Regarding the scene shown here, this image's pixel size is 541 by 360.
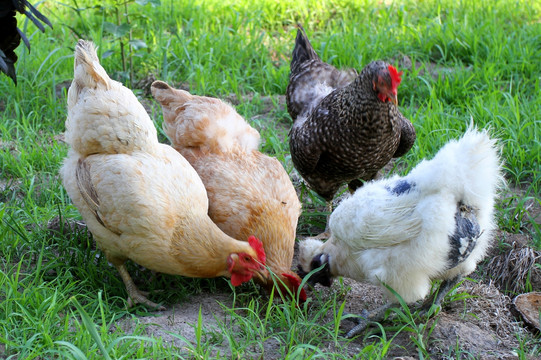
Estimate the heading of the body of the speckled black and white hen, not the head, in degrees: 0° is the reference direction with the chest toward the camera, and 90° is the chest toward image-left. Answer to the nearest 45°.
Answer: approximately 315°

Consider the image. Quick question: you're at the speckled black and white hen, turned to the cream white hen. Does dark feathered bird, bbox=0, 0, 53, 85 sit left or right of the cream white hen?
right

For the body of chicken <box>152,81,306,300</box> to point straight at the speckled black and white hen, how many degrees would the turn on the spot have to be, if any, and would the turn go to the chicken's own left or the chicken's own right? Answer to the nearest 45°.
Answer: approximately 45° to the chicken's own left

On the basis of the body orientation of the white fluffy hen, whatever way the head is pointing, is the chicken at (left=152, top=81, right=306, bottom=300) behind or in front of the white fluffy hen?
in front

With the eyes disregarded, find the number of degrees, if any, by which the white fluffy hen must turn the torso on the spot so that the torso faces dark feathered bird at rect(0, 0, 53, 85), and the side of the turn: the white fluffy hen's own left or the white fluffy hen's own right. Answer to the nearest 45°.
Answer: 0° — it already faces it

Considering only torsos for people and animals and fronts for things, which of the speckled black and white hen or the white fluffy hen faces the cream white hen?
the white fluffy hen

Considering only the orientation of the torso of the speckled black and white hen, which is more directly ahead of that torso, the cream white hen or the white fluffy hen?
the white fluffy hen

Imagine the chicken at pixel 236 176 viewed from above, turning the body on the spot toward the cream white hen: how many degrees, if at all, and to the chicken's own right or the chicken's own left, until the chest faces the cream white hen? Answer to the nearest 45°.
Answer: approximately 90° to the chicken's own right

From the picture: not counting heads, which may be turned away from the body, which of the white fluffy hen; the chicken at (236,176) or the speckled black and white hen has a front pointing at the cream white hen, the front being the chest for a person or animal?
the white fluffy hen

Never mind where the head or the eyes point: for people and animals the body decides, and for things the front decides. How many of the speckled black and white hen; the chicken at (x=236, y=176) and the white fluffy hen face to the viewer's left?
1

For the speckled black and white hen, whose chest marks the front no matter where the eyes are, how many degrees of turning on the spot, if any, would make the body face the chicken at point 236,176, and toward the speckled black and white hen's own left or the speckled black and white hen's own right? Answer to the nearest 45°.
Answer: approximately 90° to the speckled black and white hen's own right

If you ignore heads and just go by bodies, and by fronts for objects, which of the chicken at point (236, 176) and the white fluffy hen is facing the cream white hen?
the white fluffy hen

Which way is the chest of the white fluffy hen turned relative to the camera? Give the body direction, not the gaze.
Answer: to the viewer's left

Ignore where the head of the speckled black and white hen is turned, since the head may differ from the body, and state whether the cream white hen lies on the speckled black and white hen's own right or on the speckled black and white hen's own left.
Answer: on the speckled black and white hen's own right

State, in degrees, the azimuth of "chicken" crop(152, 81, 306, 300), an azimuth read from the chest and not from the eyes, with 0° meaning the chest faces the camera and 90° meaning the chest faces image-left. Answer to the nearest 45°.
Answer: approximately 315°
